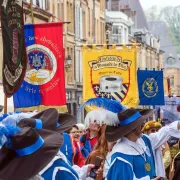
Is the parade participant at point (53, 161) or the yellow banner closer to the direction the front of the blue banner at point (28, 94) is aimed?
the parade participant

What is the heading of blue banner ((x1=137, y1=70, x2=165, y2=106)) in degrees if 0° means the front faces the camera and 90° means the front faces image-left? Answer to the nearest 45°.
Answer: approximately 0°

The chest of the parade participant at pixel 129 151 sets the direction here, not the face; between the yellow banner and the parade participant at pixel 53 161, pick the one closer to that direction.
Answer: the parade participant
